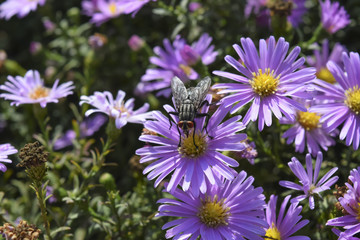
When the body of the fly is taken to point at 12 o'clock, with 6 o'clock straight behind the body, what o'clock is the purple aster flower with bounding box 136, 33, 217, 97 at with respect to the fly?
The purple aster flower is roughly at 6 o'clock from the fly.

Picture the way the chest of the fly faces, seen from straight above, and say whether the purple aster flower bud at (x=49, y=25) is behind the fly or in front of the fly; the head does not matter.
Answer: behind

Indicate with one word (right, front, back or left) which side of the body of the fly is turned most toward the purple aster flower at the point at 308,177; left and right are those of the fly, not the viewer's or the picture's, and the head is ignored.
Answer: left

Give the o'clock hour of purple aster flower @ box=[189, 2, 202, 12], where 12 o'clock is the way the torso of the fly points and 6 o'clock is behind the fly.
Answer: The purple aster flower is roughly at 6 o'clock from the fly.

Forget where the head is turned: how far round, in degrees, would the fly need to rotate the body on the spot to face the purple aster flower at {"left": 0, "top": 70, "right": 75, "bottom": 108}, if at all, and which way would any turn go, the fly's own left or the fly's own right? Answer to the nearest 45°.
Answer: approximately 135° to the fly's own right

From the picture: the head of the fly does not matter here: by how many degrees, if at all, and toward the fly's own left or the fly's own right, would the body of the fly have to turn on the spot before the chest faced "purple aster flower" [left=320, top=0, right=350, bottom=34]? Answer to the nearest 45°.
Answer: approximately 135° to the fly's own left

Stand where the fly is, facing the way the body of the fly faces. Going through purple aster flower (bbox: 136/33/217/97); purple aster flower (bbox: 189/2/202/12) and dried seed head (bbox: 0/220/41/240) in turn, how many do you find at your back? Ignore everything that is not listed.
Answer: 2

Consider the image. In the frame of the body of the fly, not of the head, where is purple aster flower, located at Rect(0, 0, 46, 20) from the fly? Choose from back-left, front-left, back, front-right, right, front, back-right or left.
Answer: back-right
